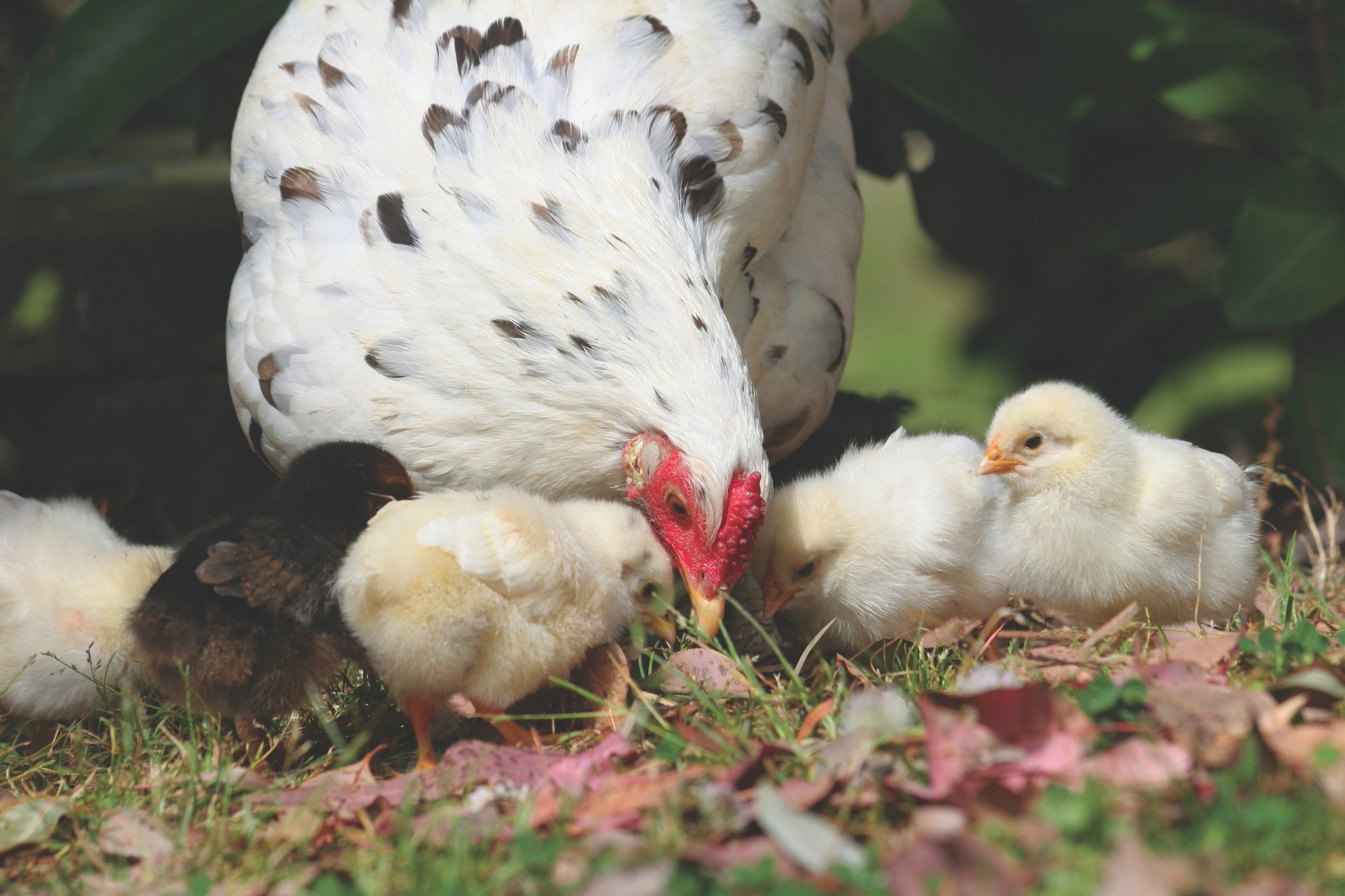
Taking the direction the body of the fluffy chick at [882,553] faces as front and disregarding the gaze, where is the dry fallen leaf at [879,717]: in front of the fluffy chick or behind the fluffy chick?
in front

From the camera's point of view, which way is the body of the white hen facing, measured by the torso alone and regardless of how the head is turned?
toward the camera

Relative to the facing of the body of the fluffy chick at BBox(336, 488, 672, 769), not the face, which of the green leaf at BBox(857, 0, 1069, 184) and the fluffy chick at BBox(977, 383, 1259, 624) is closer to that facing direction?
the fluffy chick

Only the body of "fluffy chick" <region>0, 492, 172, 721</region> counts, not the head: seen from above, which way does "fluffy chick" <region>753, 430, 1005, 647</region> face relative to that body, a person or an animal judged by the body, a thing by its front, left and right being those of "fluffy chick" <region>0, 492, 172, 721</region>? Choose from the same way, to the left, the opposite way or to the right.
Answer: the same way

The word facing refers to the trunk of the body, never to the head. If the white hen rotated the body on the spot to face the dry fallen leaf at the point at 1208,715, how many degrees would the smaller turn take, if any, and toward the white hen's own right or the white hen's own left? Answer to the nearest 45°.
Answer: approximately 45° to the white hen's own left

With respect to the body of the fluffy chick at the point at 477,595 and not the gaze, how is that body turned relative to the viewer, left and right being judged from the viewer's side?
facing to the right of the viewer

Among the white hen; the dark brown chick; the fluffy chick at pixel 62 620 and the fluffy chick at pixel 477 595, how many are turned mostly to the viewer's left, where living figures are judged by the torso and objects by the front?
0

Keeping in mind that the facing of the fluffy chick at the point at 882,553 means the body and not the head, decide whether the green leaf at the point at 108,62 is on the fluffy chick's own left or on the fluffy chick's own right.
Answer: on the fluffy chick's own right

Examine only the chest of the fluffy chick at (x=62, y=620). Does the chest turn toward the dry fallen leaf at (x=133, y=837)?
no

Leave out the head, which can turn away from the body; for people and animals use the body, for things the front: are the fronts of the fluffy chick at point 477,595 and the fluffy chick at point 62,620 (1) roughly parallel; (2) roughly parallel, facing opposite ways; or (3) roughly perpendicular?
roughly parallel, facing opposite ways

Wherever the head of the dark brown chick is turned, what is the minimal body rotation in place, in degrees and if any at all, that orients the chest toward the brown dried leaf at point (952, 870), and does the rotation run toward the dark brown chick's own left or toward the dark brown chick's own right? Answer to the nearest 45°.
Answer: approximately 45° to the dark brown chick's own right

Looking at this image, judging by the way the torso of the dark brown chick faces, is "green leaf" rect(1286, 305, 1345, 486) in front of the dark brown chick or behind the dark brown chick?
in front

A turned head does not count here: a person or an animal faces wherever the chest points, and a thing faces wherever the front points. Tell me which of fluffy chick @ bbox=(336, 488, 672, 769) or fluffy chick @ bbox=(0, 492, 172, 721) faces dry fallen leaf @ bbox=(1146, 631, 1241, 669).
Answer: fluffy chick @ bbox=(336, 488, 672, 769)

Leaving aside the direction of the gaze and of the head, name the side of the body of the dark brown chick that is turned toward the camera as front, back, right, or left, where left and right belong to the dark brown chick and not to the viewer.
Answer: right

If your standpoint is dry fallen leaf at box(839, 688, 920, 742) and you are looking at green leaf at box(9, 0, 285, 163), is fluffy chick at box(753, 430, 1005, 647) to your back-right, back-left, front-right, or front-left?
front-right

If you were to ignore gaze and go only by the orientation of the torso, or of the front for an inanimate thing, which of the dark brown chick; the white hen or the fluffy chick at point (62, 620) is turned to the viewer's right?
the dark brown chick

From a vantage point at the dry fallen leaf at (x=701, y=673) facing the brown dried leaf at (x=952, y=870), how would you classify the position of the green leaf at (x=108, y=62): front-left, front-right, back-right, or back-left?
back-right

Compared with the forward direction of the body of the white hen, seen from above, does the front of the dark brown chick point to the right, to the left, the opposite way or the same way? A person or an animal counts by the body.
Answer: to the left

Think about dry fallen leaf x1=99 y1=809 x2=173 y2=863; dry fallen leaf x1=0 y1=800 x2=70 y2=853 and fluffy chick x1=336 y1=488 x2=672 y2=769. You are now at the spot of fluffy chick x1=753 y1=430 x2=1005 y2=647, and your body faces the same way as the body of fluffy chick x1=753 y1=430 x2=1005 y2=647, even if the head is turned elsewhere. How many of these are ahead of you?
3

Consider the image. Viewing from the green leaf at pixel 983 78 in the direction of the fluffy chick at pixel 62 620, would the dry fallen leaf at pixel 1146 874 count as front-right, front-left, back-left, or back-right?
front-left

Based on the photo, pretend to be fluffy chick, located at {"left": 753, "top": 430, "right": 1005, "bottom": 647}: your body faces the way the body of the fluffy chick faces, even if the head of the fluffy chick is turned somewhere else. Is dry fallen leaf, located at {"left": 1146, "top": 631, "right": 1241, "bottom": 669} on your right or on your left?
on your left

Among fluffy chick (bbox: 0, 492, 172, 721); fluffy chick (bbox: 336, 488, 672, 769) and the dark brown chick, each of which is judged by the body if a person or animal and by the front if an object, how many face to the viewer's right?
2

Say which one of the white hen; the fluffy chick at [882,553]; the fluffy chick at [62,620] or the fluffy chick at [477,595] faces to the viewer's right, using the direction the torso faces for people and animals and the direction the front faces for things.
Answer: the fluffy chick at [477,595]
